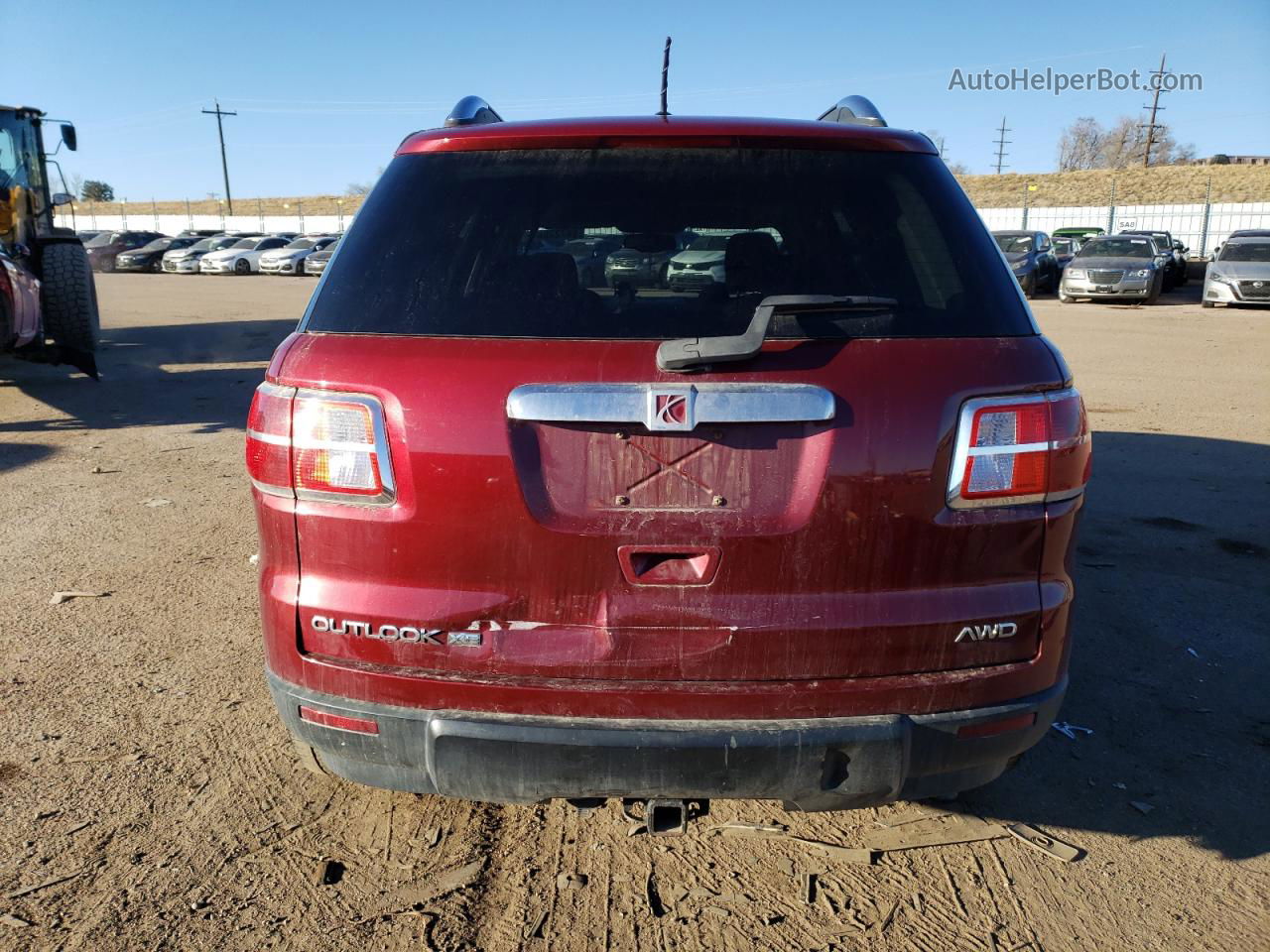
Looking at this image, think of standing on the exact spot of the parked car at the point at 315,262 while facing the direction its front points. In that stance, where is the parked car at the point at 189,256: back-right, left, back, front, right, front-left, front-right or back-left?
right

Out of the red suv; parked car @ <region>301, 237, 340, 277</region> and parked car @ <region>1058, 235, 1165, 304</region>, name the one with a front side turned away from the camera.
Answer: the red suv

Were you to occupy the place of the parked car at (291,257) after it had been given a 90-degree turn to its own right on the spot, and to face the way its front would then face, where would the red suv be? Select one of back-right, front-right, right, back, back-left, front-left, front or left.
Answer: back-left

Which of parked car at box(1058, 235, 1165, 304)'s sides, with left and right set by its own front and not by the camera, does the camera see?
front

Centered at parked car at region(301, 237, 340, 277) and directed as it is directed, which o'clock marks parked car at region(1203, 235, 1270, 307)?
parked car at region(1203, 235, 1270, 307) is roughly at 9 o'clock from parked car at region(301, 237, 340, 277).

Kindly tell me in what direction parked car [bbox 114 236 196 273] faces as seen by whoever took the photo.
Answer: facing the viewer and to the left of the viewer

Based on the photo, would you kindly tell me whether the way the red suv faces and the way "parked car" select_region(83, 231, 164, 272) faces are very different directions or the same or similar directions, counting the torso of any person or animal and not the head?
very different directions

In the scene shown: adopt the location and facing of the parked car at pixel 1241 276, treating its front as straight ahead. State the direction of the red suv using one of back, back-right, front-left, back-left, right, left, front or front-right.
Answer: front

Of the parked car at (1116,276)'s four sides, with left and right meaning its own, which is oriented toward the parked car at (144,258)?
right

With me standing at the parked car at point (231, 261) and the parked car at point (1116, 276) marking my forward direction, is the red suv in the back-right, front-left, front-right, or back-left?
front-right

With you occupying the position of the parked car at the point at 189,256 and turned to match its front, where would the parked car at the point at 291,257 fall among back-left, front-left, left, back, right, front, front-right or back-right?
left

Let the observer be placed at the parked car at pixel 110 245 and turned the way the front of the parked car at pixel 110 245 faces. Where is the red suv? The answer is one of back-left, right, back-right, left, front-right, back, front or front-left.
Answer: front-left

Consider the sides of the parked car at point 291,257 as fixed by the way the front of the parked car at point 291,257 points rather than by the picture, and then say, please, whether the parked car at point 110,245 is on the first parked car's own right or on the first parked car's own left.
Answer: on the first parked car's own right

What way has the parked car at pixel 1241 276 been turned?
toward the camera

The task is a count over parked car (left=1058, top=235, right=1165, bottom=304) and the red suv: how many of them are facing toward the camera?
1

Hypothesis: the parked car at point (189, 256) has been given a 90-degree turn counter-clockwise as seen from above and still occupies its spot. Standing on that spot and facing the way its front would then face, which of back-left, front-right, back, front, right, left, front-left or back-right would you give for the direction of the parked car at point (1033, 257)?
front

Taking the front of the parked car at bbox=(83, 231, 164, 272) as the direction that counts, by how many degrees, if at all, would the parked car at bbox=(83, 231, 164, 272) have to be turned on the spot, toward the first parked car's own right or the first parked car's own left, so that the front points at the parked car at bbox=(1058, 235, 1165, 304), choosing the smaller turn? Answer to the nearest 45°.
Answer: approximately 90° to the first parked car's own left

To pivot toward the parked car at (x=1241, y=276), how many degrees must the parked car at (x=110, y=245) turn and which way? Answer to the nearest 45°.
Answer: approximately 90° to its left
